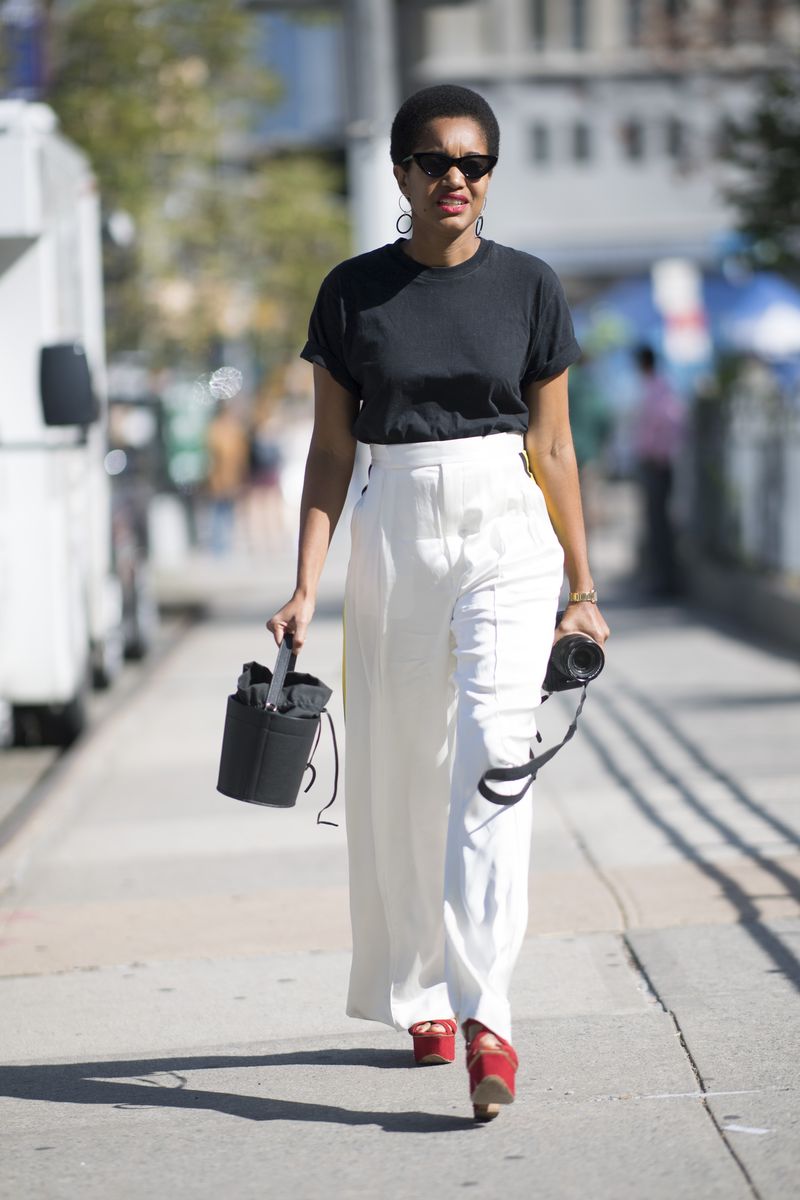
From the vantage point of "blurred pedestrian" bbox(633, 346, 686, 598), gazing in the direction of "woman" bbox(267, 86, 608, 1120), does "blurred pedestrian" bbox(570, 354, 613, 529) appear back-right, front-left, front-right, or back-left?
back-right

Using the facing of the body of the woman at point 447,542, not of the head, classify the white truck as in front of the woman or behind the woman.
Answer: behind

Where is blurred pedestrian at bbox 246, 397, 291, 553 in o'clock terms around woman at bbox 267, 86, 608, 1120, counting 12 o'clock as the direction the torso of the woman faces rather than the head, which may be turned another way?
The blurred pedestrian is roughly at 6 o'clock from the woman.

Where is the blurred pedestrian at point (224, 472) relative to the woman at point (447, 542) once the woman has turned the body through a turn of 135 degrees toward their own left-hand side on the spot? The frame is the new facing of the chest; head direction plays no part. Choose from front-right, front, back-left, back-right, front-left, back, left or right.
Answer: front-left

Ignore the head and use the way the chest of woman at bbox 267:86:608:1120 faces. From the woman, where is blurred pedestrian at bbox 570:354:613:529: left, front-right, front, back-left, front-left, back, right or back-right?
back

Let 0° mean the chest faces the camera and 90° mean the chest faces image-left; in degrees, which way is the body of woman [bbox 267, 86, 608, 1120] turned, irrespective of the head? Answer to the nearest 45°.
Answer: approximately 0°

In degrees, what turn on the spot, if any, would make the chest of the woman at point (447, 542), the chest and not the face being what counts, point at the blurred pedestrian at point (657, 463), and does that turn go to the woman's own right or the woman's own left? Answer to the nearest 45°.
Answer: approximately 180°
